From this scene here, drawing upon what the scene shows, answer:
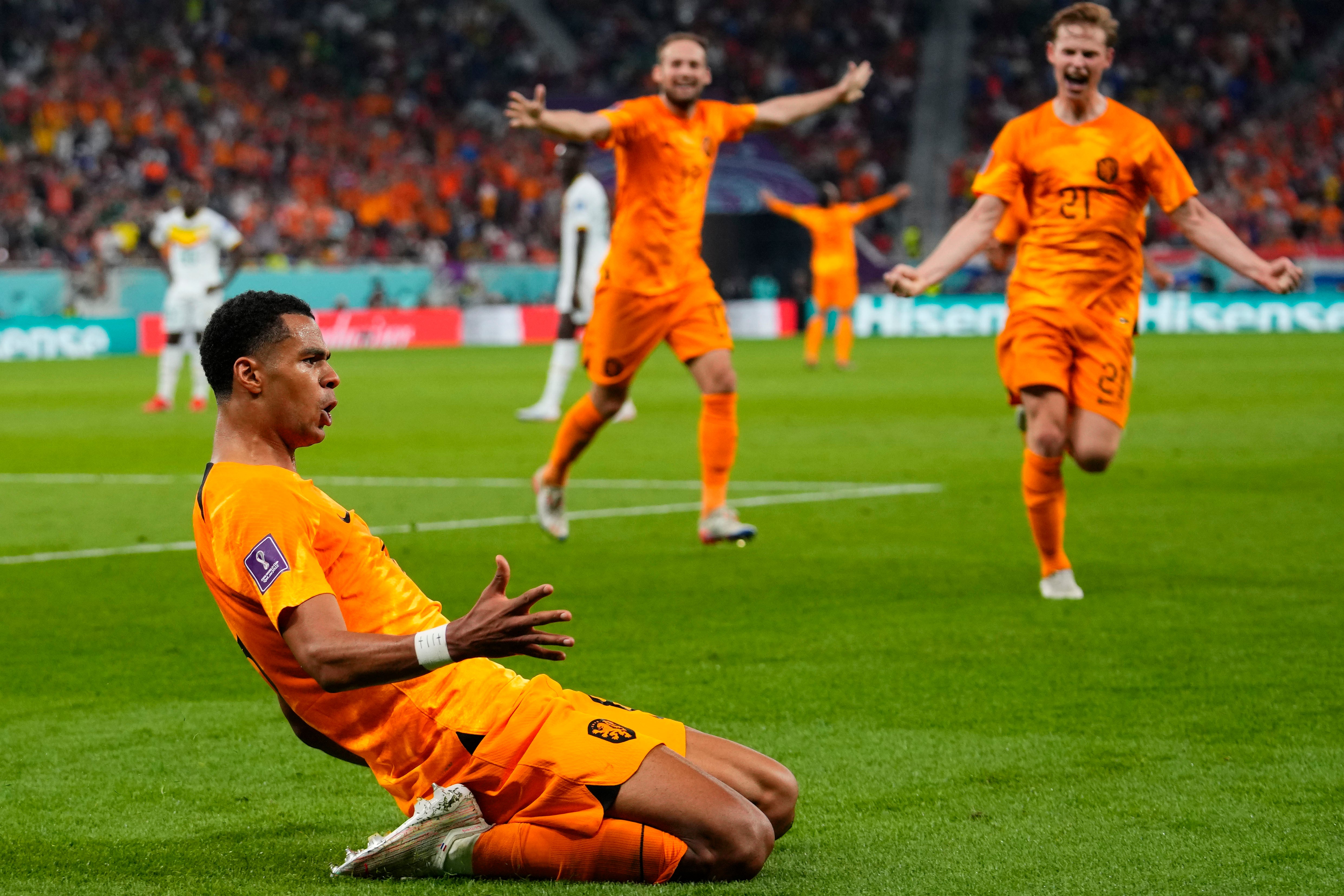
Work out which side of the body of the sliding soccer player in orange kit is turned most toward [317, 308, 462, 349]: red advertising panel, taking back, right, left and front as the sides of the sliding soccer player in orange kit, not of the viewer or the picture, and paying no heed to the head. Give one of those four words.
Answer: left

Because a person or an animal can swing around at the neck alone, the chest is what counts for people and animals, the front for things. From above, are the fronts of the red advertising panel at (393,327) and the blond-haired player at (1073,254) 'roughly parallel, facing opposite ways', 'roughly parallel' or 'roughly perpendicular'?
roughly parallel

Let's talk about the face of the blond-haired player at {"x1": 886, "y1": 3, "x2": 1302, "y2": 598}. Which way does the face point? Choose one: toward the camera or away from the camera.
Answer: toward the camera

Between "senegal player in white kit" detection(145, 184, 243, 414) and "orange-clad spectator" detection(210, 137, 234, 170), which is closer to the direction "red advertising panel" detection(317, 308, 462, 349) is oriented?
the senegal player in white kit

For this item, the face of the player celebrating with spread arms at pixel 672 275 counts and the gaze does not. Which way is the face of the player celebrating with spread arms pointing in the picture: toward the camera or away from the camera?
toward the camera

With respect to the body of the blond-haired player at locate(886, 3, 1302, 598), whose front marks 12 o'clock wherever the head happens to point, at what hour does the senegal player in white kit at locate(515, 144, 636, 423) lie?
The senegal player in white kit is roughly at 5 o'clock from the blond-haired player.

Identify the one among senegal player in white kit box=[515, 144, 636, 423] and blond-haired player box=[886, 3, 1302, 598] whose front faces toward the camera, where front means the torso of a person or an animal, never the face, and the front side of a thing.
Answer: the blond-haired player

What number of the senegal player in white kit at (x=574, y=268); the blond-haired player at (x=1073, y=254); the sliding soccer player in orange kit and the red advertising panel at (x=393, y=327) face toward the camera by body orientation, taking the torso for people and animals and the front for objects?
2

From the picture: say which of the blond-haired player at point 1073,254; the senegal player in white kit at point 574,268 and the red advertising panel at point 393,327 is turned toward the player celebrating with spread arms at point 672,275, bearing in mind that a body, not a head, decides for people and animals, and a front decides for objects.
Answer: the red advertising panel

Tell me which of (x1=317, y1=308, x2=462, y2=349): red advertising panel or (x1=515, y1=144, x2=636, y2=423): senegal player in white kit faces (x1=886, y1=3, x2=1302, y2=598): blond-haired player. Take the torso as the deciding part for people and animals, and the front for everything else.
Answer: the red advertising panel

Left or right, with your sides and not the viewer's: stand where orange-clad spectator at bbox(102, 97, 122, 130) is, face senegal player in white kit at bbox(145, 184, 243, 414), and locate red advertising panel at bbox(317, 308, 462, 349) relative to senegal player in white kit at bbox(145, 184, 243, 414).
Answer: left

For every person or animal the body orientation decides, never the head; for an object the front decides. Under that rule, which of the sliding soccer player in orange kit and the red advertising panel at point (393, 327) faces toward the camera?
the red advertising panel

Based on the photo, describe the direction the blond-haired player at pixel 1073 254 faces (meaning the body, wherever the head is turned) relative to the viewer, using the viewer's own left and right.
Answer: facing the viewer

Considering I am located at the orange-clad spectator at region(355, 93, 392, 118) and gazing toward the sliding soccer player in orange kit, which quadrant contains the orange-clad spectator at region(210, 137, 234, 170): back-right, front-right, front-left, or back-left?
front-right

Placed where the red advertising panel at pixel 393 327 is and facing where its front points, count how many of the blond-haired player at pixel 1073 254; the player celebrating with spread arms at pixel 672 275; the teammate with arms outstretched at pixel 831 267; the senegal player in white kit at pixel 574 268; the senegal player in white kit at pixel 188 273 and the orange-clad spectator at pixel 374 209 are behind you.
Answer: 1
